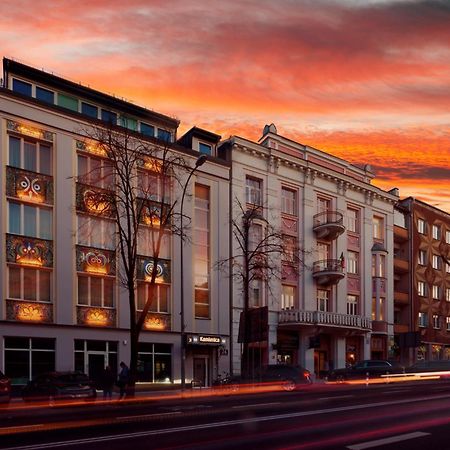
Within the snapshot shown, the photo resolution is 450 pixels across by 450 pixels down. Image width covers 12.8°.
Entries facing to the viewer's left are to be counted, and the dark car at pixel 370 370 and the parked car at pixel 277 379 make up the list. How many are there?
2

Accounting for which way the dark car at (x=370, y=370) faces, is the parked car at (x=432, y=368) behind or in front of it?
behind

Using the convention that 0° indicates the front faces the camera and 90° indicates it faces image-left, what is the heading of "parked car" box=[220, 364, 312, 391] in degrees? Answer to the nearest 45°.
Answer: approximately 90°

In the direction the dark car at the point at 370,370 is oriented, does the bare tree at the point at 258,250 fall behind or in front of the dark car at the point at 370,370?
in front

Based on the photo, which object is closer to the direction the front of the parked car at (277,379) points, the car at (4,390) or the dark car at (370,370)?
the car

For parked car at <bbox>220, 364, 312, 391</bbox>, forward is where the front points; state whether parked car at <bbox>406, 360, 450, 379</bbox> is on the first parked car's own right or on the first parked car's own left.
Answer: on the first parked car's own right

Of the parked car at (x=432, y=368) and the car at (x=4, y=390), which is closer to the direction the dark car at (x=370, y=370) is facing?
the car

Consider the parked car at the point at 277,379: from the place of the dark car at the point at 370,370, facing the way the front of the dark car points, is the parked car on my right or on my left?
on my left

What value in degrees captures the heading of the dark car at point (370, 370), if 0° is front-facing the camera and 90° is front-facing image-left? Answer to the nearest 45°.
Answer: approximately 90°

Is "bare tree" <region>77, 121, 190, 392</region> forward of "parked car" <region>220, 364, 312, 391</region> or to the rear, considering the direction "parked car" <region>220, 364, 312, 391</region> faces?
forward
